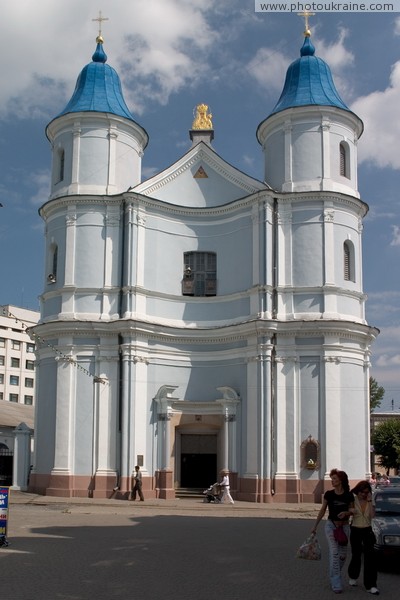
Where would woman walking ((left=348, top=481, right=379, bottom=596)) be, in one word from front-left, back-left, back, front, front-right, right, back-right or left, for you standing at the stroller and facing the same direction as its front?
left

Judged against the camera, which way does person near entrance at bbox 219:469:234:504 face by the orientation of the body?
to the viewer's left

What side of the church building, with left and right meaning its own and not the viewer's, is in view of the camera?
front

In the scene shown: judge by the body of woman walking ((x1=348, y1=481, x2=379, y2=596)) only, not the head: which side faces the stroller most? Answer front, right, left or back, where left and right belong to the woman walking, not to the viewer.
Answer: back

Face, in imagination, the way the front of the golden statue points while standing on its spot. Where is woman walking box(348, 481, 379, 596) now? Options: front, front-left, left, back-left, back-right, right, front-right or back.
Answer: front

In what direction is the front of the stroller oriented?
to the viewer's left

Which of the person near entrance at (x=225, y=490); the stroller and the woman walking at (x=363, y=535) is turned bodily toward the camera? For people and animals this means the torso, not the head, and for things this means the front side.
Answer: the woman walking

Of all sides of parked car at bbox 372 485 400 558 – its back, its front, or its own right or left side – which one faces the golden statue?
back

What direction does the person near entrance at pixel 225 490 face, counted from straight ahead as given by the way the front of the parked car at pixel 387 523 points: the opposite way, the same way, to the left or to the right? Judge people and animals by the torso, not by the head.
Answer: to the right

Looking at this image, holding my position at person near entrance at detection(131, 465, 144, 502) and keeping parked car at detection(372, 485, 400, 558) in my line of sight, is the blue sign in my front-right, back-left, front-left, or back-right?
front-right

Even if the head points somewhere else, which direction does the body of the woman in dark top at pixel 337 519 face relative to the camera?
toward the camera

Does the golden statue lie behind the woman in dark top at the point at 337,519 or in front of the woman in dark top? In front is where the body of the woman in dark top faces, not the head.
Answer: behind

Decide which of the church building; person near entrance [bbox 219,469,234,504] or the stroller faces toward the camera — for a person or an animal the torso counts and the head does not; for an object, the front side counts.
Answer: the church building

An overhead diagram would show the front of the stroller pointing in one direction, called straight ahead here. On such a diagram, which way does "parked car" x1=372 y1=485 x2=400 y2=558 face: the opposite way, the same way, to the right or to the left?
to the left
